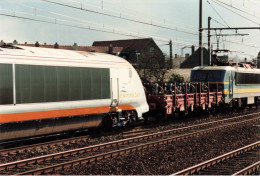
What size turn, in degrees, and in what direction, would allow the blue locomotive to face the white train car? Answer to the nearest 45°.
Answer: approximately 45° to its left

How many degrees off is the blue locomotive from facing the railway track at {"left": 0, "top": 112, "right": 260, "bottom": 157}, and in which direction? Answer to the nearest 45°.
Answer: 0° — it already faces it

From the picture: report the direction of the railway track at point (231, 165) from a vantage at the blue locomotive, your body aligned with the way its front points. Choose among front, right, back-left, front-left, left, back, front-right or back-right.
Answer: front-left

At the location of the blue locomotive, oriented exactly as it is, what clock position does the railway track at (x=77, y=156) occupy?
The railway track is roughly at 11 o'clock from the blue locomotive.

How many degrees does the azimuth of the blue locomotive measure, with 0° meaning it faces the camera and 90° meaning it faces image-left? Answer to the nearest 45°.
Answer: approximately 45°
